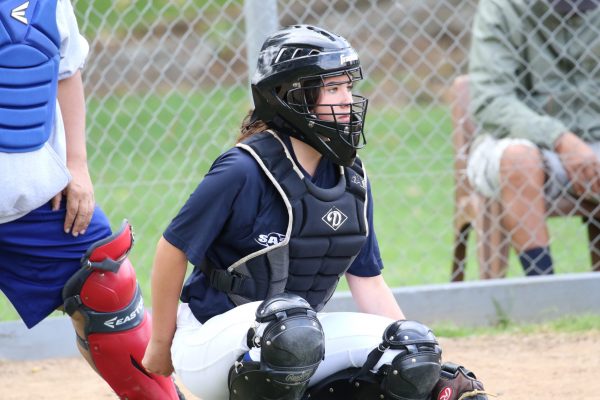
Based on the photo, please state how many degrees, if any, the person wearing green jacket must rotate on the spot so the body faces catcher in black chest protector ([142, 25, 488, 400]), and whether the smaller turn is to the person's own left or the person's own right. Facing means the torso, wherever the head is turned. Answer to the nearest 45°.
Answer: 0° — they already face them

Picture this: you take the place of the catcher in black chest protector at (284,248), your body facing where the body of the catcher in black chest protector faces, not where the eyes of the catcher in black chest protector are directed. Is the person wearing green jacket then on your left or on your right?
on your left

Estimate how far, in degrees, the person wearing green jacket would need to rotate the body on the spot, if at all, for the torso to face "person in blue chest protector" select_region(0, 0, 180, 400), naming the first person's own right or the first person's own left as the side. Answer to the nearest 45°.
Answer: approximately 45° to the first person's own right

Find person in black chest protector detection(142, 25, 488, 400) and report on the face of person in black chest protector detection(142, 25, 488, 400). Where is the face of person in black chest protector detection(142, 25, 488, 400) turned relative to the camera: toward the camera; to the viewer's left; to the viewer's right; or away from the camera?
to the viewer's right

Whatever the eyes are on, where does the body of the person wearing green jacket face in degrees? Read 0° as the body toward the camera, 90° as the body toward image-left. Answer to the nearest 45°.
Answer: approximately 0°

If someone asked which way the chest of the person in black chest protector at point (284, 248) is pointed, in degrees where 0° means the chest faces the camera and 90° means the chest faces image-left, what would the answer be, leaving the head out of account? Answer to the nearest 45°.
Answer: approximately 315°
